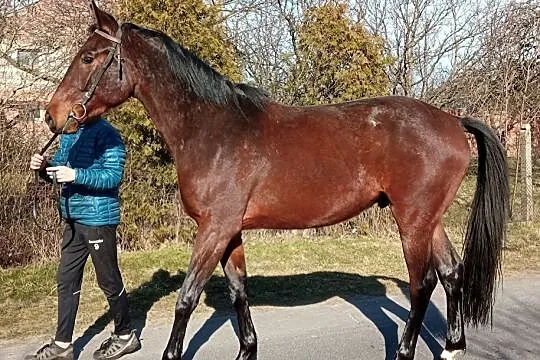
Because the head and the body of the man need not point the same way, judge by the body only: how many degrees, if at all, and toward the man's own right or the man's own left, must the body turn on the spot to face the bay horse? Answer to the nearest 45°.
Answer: approximately 135° to the man's own left

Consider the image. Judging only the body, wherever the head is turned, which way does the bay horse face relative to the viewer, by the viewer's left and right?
facing to the left of the viewer

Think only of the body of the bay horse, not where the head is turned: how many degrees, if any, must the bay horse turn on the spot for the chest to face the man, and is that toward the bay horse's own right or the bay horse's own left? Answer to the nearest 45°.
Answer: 0° — it already faces them
